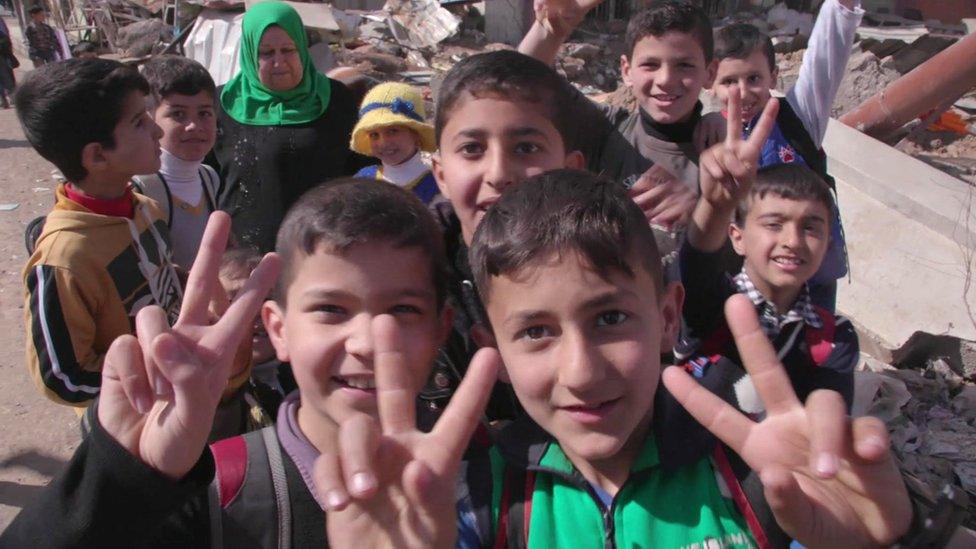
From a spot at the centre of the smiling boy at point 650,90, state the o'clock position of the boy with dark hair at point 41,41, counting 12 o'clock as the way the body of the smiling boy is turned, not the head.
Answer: The boy with dark hair is roughly at 4 o'clock from the smiling boy.

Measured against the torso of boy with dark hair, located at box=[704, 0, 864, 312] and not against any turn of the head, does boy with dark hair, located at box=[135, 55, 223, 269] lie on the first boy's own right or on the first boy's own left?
on the first boy's own right

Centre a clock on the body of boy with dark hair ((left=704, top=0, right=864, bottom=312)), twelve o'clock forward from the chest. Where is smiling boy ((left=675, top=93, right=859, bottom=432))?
The smiling boy is roughly at 12 o'clock from the boy with dark hair.

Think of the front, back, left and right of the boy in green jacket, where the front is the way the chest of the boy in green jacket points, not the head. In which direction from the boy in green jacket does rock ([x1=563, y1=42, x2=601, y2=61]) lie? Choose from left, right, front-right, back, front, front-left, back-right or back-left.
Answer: back
